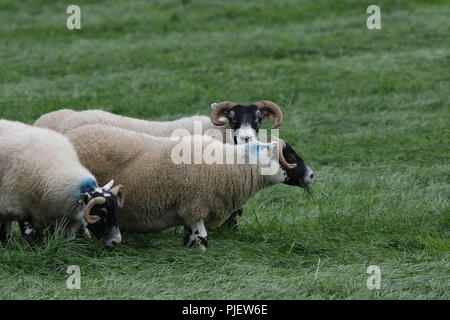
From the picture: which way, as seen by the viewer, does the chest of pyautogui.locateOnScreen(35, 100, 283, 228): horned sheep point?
to the viewer's right

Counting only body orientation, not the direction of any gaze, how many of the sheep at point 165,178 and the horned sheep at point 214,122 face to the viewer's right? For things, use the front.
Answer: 2

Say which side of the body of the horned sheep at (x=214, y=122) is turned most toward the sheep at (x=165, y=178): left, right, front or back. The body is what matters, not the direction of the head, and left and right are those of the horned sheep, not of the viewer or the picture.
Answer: right

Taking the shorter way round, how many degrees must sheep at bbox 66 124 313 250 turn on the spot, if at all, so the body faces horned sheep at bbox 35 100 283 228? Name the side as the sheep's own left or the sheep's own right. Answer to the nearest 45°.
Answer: approximately 90° to the sheep's own left

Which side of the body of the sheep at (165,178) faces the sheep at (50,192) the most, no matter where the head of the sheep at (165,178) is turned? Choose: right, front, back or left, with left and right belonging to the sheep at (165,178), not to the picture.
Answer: back

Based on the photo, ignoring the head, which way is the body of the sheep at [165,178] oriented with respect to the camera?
to the viewer's right

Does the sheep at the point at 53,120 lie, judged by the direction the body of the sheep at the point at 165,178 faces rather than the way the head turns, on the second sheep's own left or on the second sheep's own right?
on the second sheep's own left
